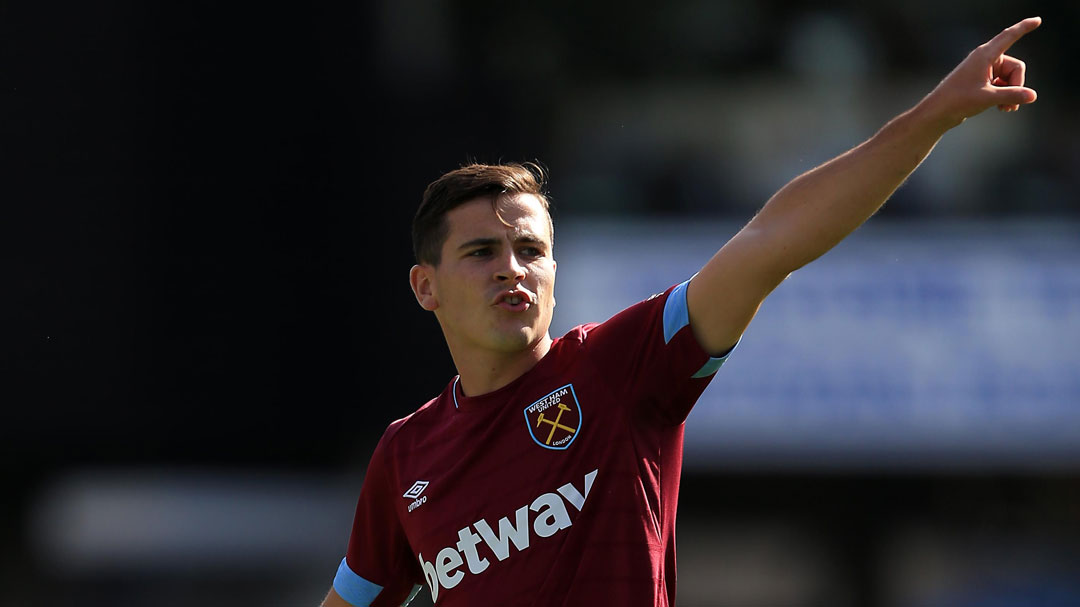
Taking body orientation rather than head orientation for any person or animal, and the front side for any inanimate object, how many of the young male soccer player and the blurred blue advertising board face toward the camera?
2

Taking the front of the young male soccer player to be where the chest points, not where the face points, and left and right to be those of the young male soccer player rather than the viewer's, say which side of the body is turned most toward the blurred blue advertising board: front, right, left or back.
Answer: back

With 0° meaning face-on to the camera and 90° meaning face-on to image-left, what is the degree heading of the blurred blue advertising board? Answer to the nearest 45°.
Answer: approximately 0°

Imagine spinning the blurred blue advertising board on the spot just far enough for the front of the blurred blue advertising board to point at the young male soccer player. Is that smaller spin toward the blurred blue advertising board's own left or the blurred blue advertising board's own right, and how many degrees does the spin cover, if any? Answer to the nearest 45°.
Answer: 0° — it already faces them

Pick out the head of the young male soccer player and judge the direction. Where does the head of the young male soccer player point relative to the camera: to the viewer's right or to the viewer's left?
to the viewer's right

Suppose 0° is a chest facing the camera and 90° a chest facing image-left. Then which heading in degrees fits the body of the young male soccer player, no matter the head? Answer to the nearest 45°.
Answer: approximately 0°
